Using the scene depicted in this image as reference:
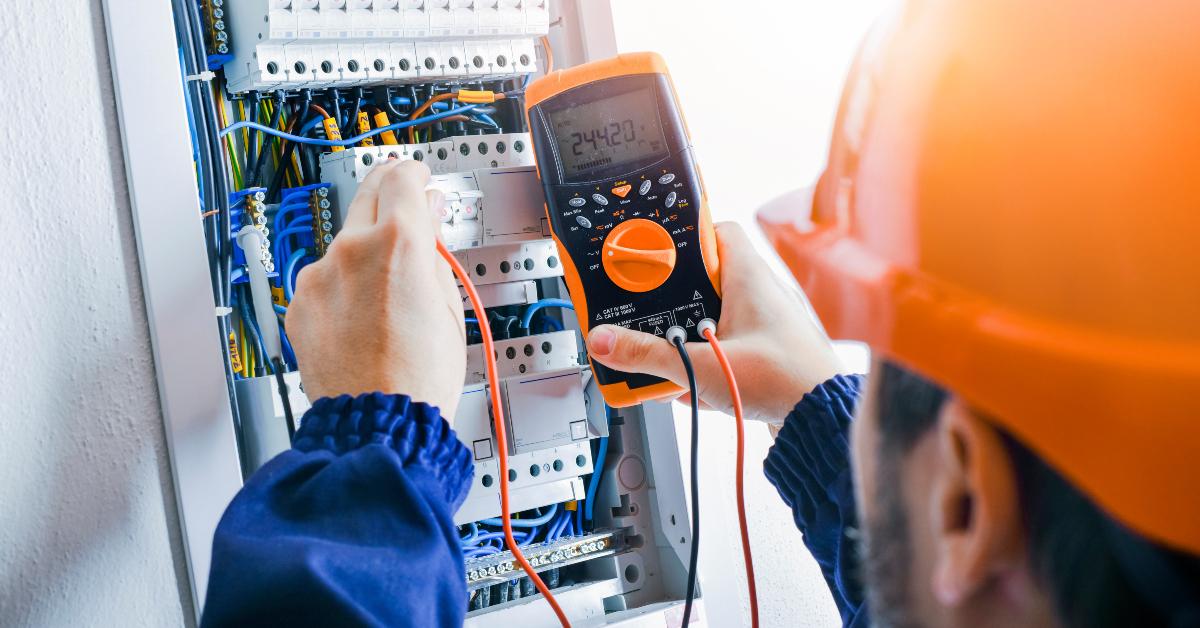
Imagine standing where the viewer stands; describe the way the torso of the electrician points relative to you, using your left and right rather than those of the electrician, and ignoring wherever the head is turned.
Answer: facing away from the viewer and to the left of the viewer

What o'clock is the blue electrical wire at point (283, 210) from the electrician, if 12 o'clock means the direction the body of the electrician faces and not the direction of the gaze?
The blue electrical wire is roughly at 12 o'clock from the electrician.

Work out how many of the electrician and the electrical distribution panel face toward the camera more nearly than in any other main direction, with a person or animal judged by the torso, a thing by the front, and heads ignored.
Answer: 1

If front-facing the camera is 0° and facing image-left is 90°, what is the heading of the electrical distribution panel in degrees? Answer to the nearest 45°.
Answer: approximately 0°

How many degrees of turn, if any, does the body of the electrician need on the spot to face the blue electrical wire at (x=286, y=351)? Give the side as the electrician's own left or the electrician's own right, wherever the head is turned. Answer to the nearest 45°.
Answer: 0° — they already face it

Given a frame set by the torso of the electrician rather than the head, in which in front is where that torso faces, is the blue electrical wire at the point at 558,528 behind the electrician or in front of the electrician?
in front

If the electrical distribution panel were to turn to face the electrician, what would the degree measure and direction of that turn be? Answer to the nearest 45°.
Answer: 0° — it already faces them

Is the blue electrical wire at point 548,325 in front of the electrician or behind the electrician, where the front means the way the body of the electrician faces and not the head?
in front

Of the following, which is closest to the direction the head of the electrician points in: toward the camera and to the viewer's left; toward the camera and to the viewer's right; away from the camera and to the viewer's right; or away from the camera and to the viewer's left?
away from the camera and to the viewer's left

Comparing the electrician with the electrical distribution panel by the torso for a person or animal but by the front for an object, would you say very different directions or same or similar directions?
very different directions

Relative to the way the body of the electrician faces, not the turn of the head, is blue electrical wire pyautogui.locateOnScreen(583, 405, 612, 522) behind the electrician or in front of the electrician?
in front
